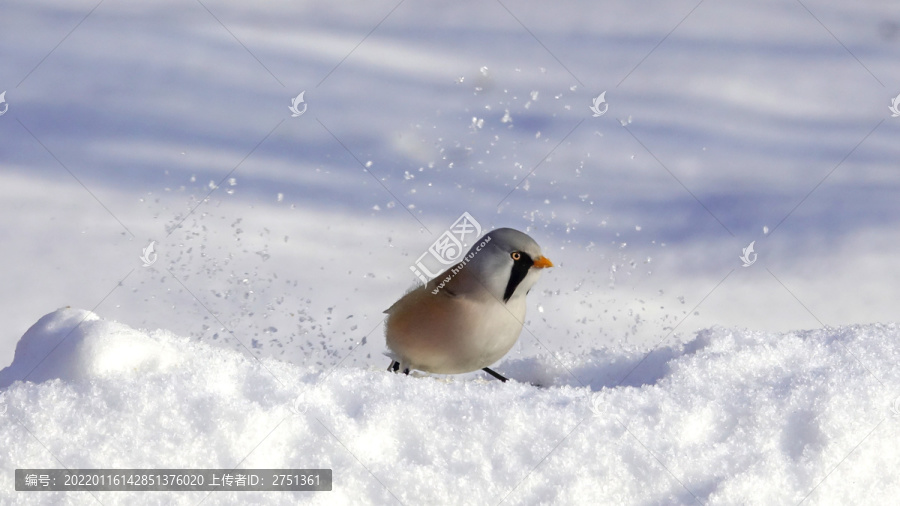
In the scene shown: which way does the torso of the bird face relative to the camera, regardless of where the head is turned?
to the viewer's right
